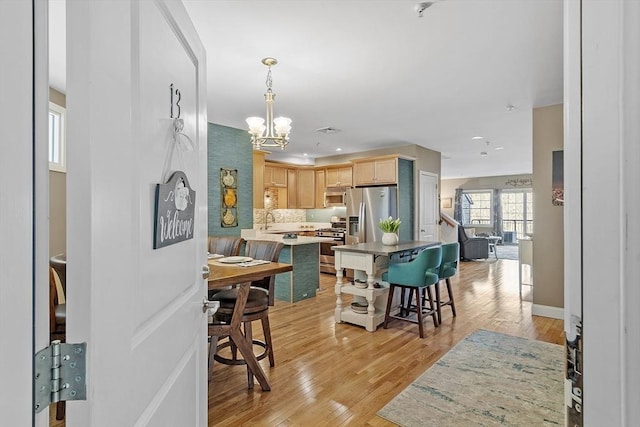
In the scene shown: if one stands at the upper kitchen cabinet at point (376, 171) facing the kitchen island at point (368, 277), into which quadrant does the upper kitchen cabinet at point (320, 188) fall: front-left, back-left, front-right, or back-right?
back-right

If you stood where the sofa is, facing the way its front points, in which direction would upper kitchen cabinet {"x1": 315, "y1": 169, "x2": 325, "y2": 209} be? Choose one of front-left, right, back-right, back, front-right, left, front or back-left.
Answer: back-right

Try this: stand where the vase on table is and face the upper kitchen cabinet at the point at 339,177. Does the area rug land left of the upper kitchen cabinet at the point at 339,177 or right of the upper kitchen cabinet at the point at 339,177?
right

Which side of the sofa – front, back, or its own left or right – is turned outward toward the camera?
right

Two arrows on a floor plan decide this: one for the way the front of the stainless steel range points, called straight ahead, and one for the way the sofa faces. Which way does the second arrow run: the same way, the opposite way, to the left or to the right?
to the left

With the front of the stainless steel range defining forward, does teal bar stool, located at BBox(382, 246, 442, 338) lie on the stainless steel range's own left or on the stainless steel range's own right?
on the stainless steel range's own left

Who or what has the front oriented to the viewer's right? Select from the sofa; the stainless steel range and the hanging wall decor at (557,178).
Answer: the sofa
